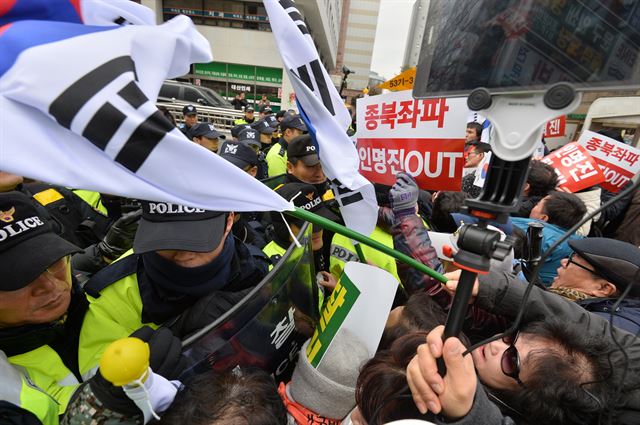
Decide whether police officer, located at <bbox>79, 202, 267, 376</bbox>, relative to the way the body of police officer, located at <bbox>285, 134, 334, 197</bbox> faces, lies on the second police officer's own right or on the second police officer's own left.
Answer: on the second police officer's own right

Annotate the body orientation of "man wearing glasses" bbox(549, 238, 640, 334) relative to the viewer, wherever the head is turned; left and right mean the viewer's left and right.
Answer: facing to the left of the viewer

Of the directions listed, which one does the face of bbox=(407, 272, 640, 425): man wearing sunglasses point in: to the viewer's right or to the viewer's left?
to the viewer's left

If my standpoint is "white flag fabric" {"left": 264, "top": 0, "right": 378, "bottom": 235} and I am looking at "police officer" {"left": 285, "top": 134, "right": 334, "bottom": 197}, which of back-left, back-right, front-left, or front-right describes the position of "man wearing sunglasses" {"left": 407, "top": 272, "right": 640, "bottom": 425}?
back-right

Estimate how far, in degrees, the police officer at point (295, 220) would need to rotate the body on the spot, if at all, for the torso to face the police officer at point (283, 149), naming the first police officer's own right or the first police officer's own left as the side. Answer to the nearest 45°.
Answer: approximately 135° to the first police officer's own left

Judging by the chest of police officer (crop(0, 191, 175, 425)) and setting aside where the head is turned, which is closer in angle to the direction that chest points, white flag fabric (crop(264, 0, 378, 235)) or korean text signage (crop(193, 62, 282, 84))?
the white flag fabric

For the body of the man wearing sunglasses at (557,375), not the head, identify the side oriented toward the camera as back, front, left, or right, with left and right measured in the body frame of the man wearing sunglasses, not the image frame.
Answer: left
